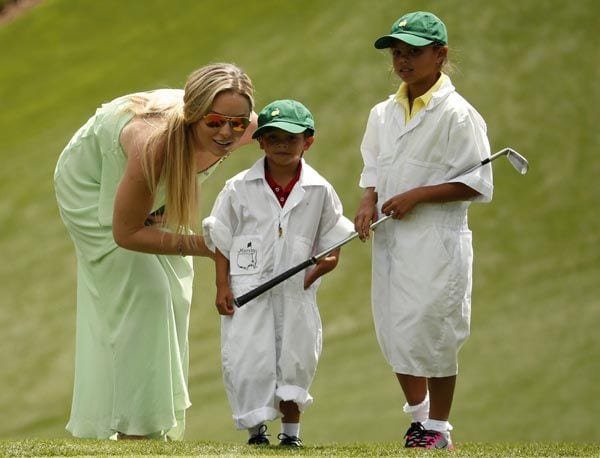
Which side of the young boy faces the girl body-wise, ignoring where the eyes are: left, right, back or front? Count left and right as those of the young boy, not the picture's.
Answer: left

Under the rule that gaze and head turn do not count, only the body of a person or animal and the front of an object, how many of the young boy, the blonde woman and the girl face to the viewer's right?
1

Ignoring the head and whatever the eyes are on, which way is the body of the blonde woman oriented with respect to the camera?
to the viewer's right

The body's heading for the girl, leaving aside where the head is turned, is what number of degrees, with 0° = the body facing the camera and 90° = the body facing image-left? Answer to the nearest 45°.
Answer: approximately 45°

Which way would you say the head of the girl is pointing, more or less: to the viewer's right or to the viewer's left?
to the viewer's left

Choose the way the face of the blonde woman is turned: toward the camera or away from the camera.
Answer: toward the camera

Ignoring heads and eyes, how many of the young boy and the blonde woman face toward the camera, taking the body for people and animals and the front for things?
1

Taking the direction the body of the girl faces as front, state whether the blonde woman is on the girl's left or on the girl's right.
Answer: on the girl's right

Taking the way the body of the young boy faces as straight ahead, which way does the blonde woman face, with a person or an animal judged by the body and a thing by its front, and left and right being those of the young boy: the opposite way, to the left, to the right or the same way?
to the left

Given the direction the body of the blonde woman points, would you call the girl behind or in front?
in front

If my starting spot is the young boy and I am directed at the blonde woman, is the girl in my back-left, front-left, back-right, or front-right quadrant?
back-right

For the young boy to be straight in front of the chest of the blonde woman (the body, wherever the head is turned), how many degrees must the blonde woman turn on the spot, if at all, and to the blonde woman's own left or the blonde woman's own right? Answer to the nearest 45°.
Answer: approximately 45° to the blonde woman's own right

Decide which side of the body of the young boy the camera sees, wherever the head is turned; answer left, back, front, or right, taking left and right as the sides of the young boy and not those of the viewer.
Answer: front
